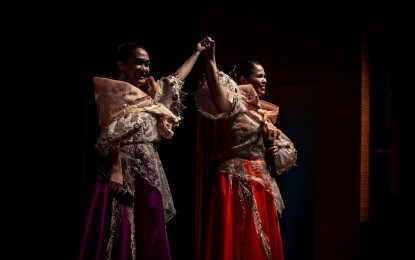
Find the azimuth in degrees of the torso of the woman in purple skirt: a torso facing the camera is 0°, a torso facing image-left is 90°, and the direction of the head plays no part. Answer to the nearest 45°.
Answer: approximately 315°
